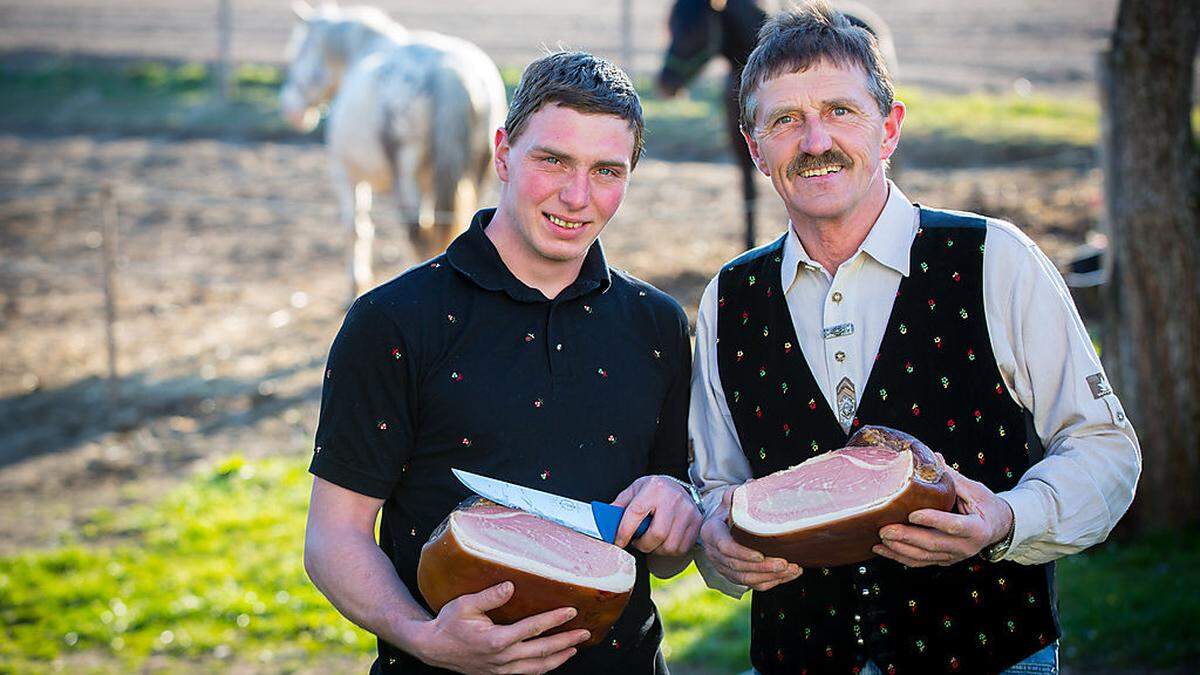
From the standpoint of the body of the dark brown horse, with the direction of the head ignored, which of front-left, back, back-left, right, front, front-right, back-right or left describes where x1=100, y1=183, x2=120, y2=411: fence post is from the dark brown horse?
front-left

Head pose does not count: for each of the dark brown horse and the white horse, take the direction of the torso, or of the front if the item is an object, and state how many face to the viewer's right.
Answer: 0

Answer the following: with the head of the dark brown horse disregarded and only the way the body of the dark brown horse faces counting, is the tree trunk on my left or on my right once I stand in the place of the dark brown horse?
on my left

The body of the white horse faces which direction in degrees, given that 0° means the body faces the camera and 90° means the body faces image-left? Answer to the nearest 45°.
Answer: approximately 135°

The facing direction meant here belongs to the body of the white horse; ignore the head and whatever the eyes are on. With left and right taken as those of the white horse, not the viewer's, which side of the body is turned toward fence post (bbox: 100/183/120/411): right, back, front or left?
left

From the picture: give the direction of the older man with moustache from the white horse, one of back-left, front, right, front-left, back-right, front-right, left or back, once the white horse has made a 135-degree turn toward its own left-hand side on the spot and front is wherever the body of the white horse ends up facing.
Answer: front

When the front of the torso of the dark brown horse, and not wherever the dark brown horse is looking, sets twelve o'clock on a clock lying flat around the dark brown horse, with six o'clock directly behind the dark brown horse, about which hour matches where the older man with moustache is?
The older man with moustache is roughly at 9 o'clock from the dark brown horse.

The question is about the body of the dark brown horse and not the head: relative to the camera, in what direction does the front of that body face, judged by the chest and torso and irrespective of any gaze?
to the viewer's left

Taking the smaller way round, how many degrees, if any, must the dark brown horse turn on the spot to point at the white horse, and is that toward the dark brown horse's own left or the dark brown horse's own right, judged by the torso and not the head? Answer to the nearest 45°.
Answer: approximately 45° to the dark brown horse's own left

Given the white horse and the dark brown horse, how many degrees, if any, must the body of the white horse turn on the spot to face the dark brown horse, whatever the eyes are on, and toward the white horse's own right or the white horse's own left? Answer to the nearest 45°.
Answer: approximately 135° to the white horse's own right

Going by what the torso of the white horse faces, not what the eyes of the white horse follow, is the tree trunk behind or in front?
behind
